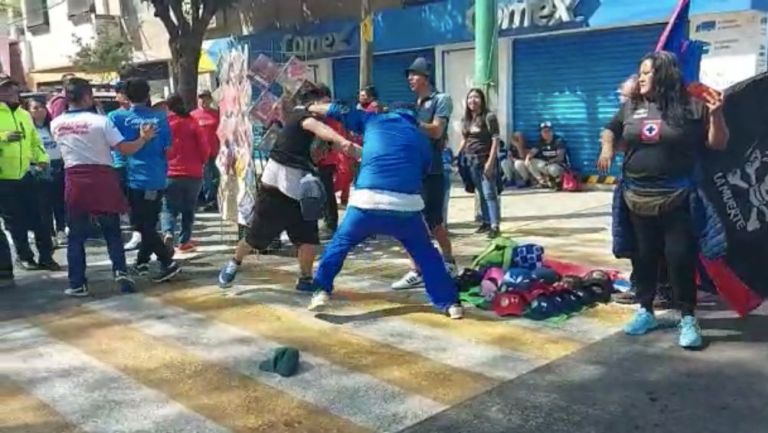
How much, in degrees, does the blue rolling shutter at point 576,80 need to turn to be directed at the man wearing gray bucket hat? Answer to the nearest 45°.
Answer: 0° — it already faces them

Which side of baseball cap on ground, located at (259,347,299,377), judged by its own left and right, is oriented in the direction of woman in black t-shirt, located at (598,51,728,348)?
back

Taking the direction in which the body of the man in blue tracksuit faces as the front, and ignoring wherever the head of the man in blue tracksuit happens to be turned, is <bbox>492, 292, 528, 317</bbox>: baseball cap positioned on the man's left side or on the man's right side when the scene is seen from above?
on the man's right side

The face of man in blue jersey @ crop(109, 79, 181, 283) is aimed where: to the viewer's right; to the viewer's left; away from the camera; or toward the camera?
away from the camera

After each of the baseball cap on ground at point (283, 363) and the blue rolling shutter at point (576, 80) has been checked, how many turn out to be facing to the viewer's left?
1

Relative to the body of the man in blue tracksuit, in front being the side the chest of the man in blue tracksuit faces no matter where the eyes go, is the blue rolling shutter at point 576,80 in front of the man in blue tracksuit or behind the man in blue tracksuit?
in front

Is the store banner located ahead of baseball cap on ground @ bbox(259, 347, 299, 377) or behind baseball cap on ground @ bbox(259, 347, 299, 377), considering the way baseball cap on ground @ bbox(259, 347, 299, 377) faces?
behind

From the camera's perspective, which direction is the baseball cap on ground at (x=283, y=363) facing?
to the viewer's left

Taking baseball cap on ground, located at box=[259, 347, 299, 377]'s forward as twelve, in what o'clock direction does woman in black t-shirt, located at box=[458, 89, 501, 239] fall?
The woman in black t-shirt is roughly at 4 o'clock from the baseball cap on ground.

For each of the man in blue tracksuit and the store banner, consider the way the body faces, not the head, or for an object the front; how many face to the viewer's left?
0

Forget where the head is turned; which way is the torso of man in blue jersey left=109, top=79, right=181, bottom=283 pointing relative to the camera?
away from the camera

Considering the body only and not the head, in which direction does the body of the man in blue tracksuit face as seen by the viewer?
away from the camera
